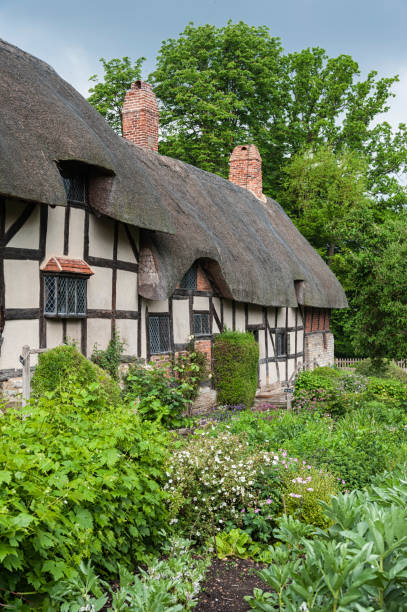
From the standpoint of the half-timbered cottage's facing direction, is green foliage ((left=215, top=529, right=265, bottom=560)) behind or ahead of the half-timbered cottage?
ahead

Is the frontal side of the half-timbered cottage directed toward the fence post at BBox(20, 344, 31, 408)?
no

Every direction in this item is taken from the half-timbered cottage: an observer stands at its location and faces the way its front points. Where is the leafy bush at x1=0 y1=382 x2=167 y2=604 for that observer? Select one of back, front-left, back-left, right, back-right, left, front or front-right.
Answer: front-right

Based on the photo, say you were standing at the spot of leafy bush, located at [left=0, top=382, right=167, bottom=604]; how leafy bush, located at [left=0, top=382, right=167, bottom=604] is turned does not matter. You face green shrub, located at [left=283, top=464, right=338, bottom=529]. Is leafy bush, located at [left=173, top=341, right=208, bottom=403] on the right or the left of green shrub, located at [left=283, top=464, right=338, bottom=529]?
left

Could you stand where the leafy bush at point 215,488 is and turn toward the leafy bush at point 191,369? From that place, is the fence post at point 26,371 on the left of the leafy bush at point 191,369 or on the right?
left

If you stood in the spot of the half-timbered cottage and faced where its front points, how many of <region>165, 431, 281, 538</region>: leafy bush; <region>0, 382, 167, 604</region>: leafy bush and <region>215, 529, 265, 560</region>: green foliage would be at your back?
0

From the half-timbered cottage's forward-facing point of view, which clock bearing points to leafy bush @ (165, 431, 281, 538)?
The leafy bush is roughly at 1 o'clock from the half-timbered cottage.

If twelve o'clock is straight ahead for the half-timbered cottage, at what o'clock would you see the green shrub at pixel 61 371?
The green shrub is roughly at 2 o'clock from the half-timbered cottage.

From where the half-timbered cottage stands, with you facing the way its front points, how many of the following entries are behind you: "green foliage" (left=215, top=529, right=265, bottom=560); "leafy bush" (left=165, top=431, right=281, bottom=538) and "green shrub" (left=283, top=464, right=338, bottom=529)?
0

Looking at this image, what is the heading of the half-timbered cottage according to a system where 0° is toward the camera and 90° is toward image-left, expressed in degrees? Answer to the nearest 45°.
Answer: approximately 315°

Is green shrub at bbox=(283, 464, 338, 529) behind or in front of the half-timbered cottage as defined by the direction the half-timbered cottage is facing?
in front

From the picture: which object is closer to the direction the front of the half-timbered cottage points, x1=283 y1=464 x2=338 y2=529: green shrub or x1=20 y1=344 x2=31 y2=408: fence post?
the green shrub

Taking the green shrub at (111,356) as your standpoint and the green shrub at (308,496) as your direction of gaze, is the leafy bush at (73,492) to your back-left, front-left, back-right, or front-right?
front-right
